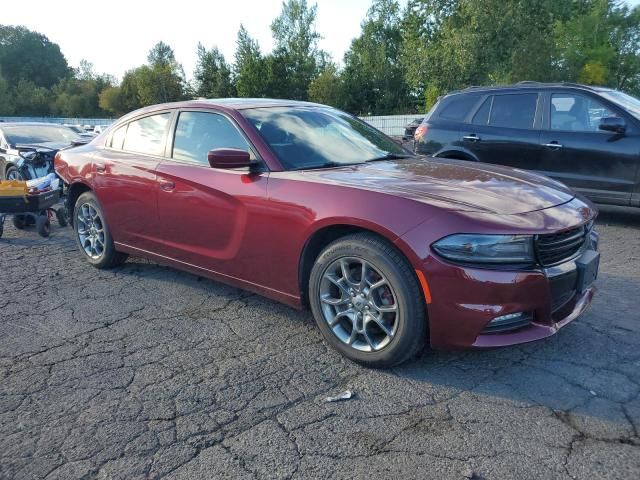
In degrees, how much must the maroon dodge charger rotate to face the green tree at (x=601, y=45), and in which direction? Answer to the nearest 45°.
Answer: approximately 90° to its left

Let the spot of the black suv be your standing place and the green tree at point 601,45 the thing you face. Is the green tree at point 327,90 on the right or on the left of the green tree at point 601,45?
left

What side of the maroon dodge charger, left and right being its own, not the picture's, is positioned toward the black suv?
left

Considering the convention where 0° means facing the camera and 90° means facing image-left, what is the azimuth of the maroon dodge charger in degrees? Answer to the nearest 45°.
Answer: approximately 315°

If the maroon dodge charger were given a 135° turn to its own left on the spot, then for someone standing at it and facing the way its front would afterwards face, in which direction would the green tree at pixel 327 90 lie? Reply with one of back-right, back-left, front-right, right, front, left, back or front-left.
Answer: front
